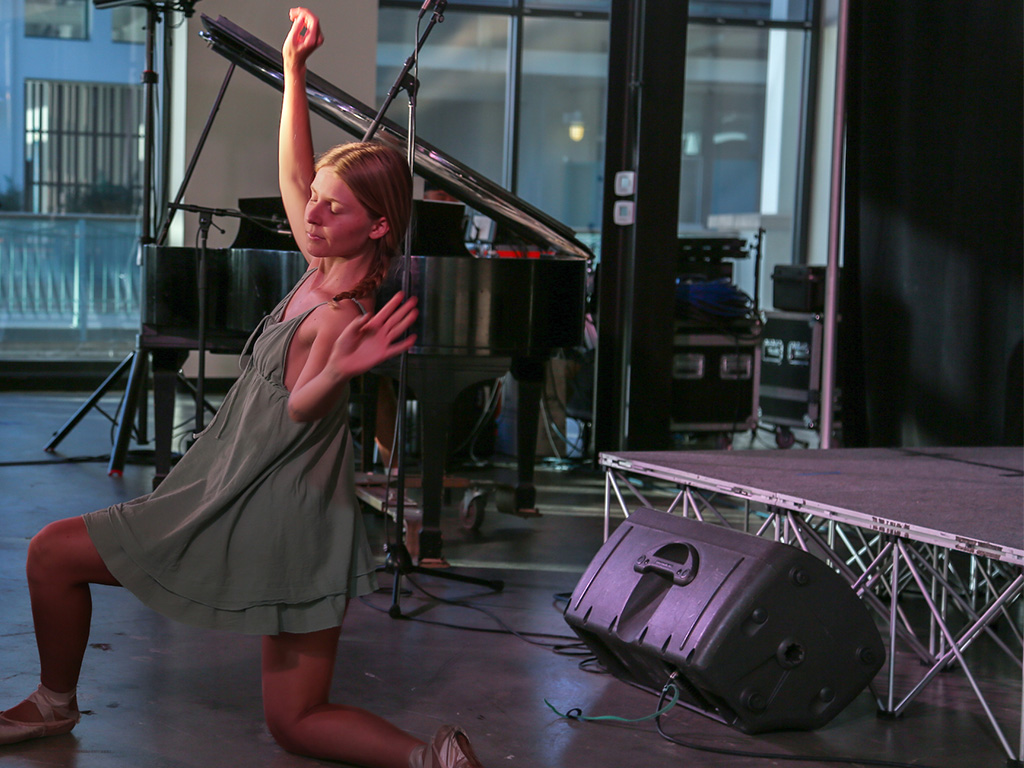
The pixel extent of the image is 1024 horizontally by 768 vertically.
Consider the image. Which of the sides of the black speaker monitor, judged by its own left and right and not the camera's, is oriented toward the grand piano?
left

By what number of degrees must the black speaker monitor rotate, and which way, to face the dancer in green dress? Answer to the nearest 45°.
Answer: approximately 180°

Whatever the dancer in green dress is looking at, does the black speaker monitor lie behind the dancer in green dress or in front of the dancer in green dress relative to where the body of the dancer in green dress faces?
behind

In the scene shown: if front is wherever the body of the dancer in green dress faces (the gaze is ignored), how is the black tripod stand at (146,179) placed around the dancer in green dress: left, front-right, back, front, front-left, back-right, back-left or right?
right

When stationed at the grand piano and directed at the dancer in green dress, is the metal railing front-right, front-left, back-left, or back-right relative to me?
back-right

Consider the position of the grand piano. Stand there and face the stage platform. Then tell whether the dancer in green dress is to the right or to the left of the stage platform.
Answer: right

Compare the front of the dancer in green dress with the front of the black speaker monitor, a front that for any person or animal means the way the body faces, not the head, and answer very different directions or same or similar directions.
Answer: very different directions

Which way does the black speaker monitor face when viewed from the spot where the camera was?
facing away from the viewer and to the right of the viewer
